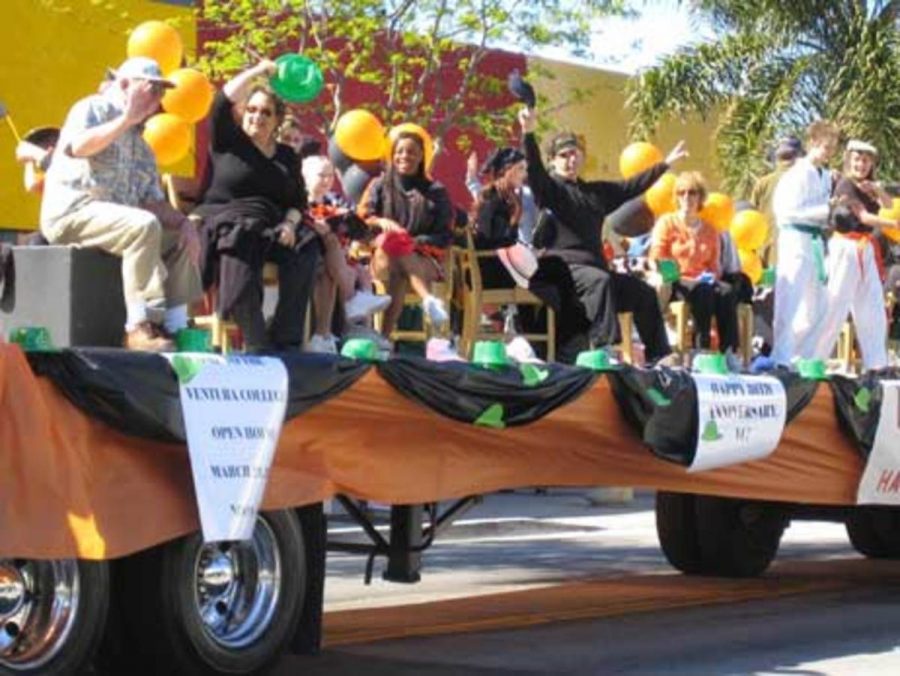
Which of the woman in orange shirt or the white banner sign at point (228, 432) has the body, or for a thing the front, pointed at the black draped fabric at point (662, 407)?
the woman in orange shirt

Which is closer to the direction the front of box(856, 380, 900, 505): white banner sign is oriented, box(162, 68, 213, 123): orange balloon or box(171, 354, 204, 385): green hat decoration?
the green hat decoration

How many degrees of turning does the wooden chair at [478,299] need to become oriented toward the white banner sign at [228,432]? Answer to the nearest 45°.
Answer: approximately 90° to its right

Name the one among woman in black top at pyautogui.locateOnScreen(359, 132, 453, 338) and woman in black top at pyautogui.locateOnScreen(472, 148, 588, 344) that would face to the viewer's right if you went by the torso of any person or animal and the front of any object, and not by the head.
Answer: woman in black top at pyautogui.locateOnScreen(472, 148, 588, 344)

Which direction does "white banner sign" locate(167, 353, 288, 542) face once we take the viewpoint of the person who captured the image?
facing the viewer

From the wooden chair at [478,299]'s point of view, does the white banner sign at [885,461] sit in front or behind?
in front

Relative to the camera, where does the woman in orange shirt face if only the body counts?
toward the camera
